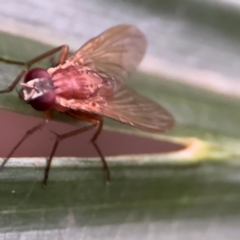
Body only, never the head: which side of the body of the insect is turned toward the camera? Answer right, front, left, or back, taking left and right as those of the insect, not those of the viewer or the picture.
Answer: left
